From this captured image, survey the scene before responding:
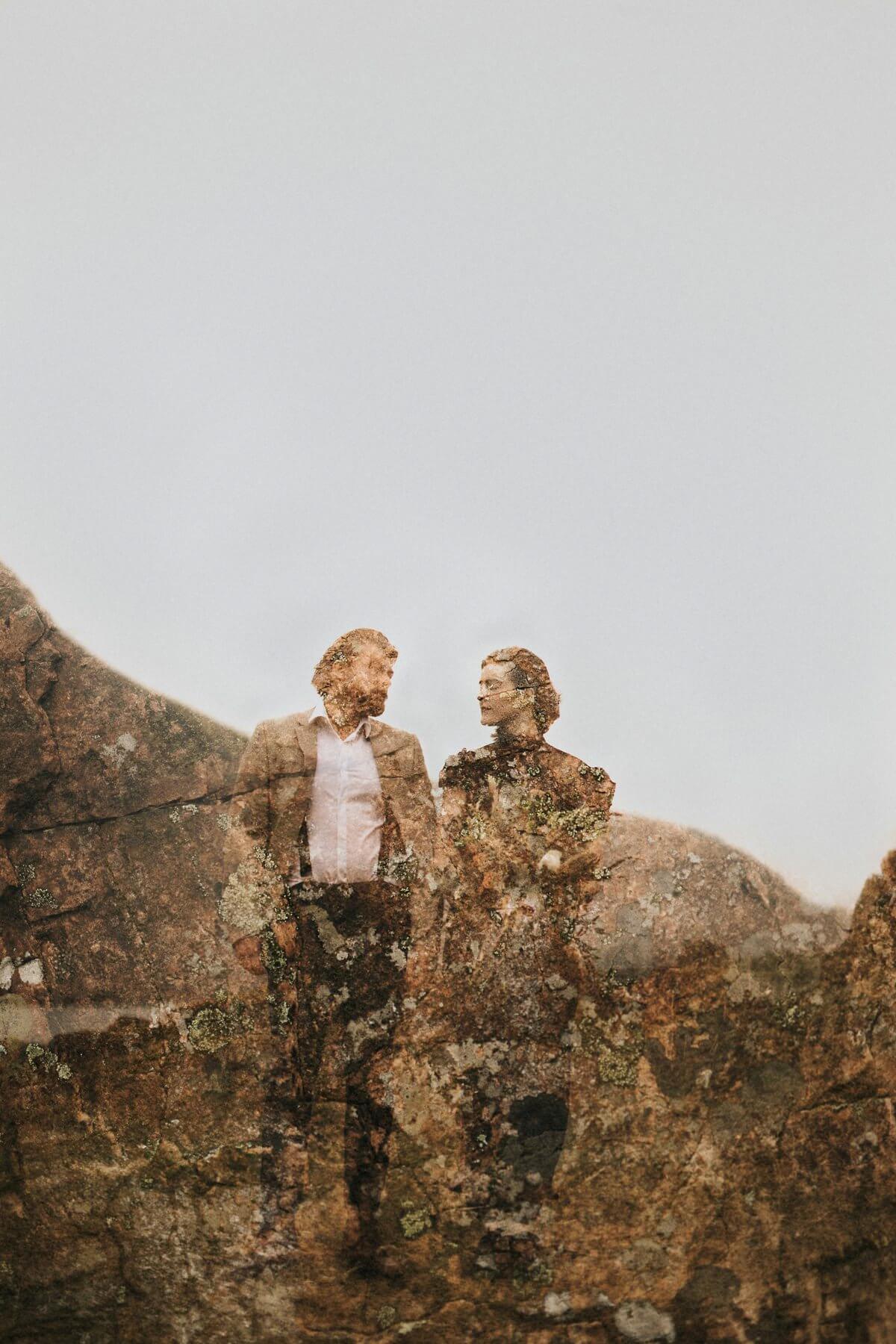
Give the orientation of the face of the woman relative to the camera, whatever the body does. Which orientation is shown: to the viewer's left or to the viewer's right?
to the viewer's left

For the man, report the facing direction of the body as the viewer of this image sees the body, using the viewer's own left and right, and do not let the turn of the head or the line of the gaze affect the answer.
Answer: facing the viewer
